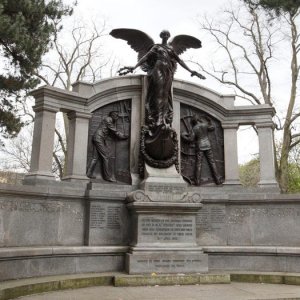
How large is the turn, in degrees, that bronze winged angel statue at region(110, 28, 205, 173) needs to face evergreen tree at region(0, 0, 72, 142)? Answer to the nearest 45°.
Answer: approximately 135° to its right

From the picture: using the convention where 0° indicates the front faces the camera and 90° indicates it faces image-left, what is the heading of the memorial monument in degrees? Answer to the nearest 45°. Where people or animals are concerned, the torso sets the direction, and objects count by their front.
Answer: approximately 0°
